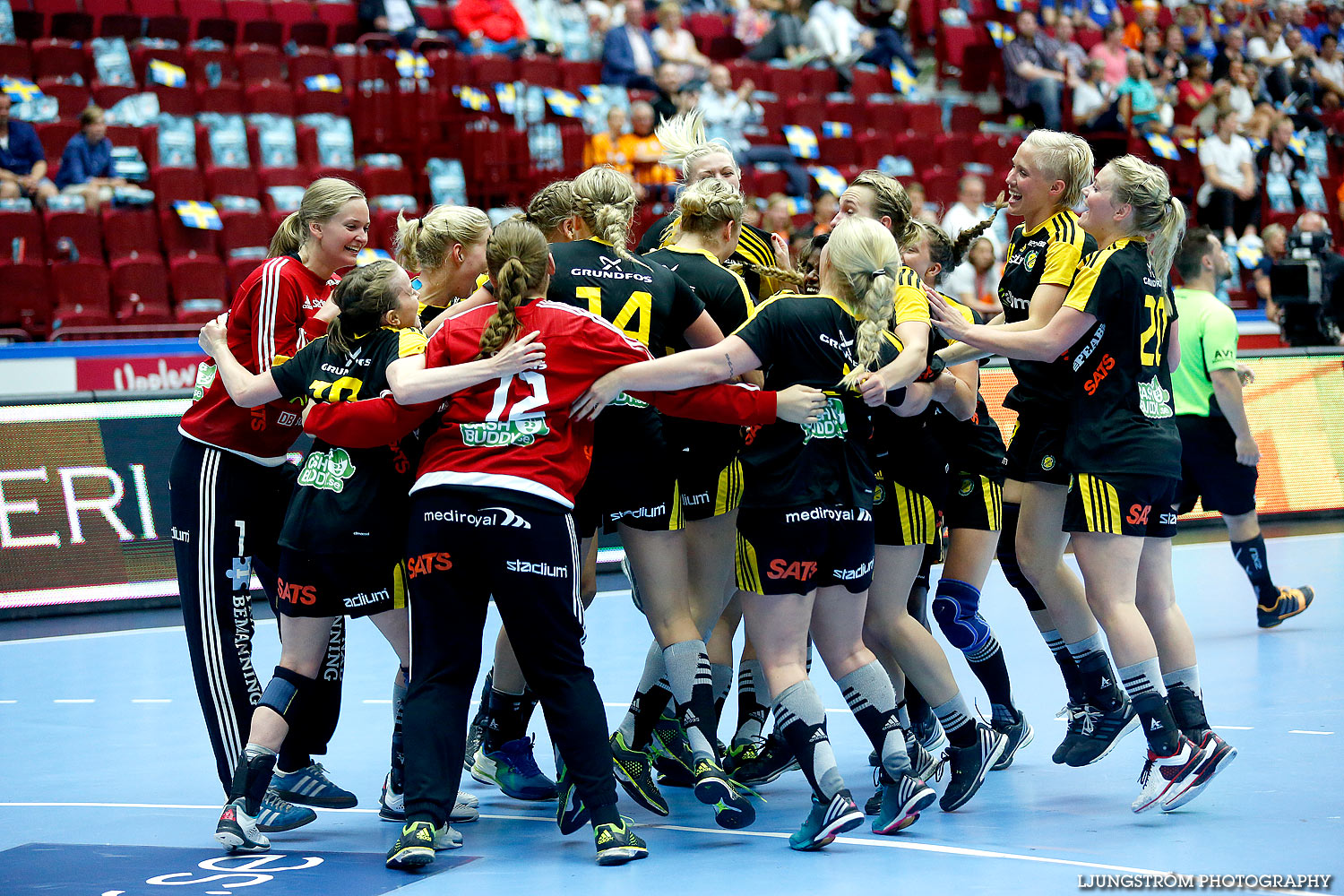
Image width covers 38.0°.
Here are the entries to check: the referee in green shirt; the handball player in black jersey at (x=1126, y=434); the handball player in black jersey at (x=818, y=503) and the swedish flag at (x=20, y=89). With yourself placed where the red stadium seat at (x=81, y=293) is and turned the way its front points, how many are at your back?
1

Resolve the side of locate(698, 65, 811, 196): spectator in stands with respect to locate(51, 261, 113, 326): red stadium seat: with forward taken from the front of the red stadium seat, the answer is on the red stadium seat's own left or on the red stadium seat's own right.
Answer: on the red stadium seat's own left

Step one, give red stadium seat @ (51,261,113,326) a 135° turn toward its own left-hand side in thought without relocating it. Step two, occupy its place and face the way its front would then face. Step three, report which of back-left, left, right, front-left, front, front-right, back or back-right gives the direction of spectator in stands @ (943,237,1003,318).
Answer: front-right

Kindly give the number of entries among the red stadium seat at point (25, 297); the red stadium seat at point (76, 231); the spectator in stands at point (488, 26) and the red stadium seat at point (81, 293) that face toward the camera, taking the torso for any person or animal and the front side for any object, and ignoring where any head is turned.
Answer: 4

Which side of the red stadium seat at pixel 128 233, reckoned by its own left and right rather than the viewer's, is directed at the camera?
front

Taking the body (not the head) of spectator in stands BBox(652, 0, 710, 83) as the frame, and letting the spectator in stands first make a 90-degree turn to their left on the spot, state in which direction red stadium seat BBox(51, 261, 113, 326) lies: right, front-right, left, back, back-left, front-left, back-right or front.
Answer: back

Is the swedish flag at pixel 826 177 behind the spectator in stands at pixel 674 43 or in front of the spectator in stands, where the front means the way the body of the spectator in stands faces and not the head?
in front

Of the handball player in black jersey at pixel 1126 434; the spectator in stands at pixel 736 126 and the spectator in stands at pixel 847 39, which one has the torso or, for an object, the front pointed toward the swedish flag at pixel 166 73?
the handball player in black jersey

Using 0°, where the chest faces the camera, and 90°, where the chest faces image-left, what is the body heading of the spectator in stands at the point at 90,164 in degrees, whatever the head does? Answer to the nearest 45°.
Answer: approximately 315°

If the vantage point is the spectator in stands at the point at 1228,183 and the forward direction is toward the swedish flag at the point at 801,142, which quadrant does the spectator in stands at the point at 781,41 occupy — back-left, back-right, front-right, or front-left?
front-right

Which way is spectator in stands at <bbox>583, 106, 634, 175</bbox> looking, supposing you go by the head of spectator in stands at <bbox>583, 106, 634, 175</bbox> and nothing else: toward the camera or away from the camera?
toward the camera

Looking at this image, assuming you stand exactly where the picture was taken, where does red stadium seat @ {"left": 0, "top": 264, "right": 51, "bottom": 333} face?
facing the viewer

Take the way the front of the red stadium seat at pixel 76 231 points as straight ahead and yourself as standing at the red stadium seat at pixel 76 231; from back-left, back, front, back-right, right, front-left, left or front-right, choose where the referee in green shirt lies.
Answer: front-left

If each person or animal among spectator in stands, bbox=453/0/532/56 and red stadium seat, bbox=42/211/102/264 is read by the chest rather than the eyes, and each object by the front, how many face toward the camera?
2

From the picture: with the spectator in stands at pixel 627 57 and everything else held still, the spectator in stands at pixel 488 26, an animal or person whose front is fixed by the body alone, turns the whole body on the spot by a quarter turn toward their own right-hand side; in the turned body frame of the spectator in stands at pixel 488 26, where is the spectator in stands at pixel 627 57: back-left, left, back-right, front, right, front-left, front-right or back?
back

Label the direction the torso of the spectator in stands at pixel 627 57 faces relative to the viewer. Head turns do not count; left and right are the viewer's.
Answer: facing the viewer and to the right of the viewer
